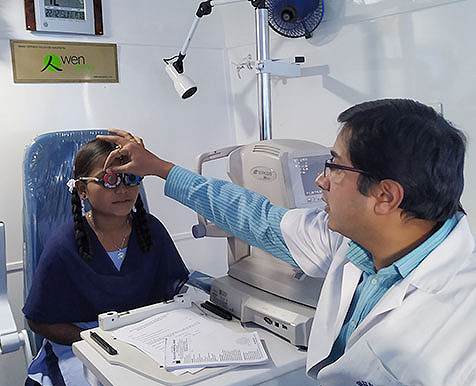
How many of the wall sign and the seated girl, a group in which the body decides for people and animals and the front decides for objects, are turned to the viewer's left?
0

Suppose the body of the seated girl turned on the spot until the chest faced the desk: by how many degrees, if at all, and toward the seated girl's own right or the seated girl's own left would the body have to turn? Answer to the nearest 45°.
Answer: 0° — they already face it

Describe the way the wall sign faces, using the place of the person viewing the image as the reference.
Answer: facing the viewer

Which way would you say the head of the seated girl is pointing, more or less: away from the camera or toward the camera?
toward the camera

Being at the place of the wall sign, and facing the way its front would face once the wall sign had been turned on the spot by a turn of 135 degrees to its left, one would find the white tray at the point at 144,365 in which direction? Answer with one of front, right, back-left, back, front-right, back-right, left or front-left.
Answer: back-right

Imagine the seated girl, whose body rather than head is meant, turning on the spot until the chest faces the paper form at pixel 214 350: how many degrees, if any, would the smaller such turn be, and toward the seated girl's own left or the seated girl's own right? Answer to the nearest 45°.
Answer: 0° — they already face it

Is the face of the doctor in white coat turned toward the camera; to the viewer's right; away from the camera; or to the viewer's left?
to the viewer's left

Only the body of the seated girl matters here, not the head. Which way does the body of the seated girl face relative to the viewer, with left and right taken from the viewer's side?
facing the viewer and to the right of the viewer

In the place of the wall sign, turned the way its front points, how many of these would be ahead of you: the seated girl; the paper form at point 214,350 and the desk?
3

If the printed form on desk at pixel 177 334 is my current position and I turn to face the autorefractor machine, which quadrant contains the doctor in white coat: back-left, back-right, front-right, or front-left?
front-right
